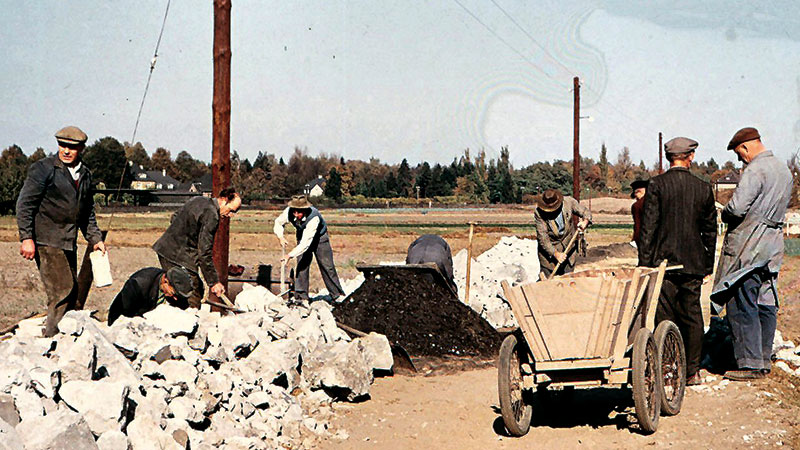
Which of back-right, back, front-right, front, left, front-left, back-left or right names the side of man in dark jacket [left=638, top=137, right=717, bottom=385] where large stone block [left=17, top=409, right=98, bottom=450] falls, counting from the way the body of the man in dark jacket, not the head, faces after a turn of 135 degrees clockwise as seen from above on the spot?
right

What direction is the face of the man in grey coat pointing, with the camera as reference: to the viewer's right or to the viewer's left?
to the viewer's left

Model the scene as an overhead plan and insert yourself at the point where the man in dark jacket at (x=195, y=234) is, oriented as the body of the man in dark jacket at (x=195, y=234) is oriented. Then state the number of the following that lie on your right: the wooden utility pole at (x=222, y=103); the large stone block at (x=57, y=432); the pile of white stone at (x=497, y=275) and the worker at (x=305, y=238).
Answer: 1

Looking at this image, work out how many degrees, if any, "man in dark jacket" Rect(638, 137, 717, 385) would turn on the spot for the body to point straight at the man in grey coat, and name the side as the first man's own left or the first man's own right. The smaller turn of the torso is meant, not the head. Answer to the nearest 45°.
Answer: approximately 90° to the first man's own right

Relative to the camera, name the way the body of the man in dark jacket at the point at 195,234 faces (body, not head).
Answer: to the viewer's right

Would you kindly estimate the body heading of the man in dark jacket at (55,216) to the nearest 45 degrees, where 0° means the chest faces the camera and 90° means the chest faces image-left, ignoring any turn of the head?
approximately 315°

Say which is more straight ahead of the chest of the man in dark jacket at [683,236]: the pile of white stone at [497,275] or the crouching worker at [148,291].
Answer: the pile of white stone

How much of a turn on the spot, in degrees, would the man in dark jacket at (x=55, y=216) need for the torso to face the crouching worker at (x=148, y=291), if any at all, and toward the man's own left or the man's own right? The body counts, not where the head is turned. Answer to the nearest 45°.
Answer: approximately 45° to the man's own left

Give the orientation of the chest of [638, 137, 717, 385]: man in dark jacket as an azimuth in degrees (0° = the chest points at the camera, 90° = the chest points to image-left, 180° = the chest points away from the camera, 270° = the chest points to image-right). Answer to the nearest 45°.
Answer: approximately 180°

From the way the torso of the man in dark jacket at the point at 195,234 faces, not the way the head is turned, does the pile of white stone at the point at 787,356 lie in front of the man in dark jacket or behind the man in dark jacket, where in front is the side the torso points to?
in front

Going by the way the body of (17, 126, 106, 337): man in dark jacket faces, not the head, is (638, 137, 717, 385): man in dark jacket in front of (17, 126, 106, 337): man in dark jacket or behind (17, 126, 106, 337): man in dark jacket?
in front

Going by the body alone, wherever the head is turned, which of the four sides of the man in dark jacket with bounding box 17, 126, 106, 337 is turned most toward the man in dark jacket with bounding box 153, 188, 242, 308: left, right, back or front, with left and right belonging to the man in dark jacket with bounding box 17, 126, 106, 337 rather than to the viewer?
left

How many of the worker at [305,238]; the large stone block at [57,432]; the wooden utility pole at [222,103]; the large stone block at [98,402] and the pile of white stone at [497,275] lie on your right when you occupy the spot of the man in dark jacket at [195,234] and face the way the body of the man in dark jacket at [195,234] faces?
2
